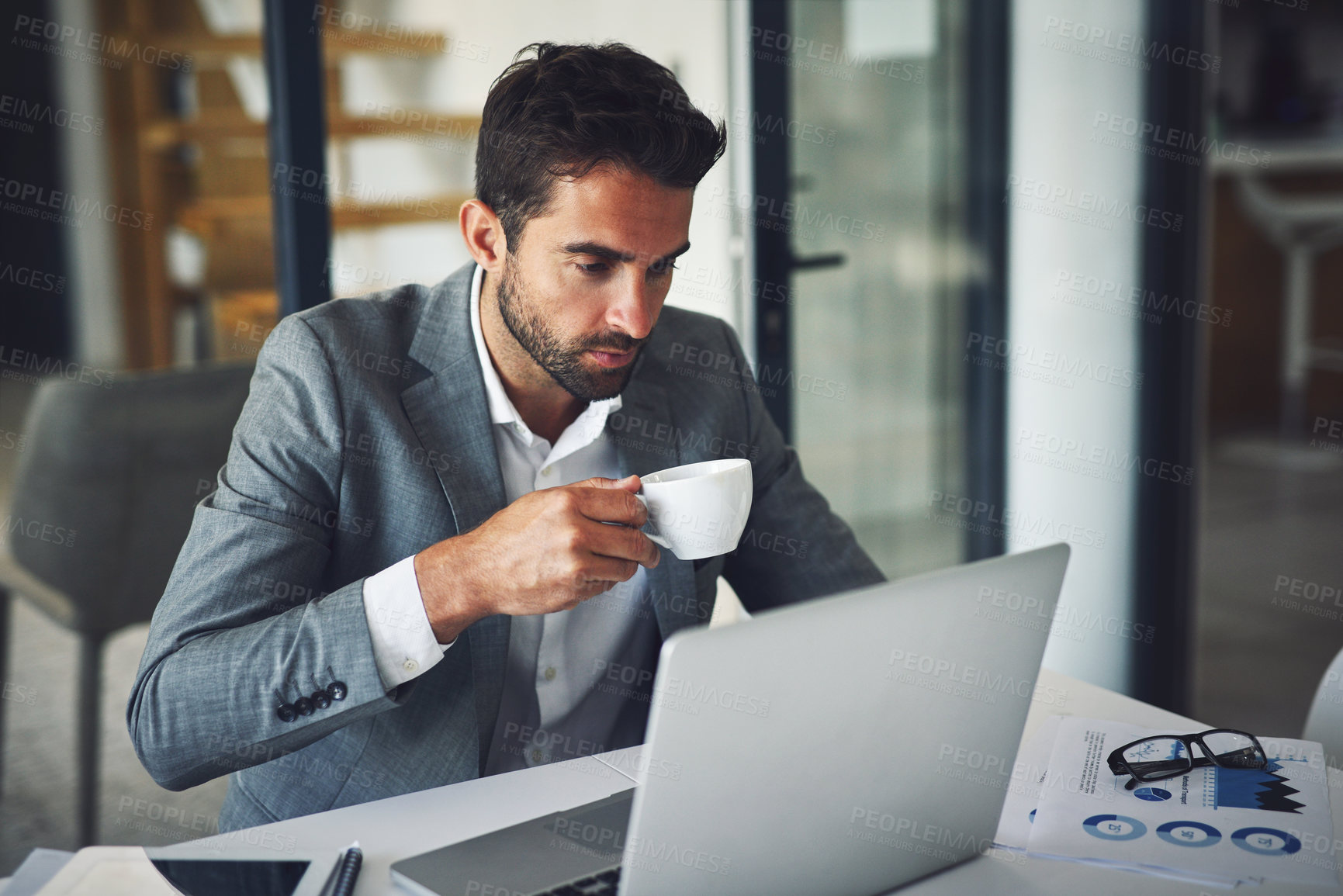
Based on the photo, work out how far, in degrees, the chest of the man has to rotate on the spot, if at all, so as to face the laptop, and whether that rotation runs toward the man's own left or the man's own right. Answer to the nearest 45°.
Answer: approximately 45° to the man's own right

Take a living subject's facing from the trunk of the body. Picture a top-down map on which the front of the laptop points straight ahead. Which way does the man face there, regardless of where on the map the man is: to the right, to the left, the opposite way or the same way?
the opposite way

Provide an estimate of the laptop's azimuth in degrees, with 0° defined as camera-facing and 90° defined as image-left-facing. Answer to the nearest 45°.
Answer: approximately 135°

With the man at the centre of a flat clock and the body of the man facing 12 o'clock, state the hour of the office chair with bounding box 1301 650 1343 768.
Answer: The office chair is roughly at 11 o'clock from the man.

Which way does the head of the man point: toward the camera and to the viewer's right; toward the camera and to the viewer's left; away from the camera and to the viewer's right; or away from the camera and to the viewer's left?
toward the camera and to the viewer's right
